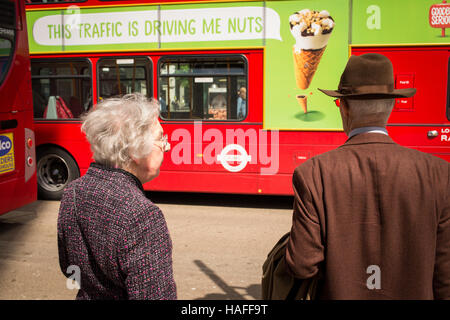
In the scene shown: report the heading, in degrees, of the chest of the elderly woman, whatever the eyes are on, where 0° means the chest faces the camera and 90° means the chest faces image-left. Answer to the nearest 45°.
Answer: approximately 225°

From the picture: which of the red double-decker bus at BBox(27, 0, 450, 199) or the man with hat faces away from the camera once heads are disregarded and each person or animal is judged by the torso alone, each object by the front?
the man with hat

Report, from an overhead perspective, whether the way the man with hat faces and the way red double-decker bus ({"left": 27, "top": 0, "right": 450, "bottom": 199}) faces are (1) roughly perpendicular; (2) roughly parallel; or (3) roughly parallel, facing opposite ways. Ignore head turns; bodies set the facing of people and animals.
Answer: roughly perpendicular

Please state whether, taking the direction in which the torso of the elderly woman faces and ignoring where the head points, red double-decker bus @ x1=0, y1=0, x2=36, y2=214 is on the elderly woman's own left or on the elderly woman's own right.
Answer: on the elderly woman's own left

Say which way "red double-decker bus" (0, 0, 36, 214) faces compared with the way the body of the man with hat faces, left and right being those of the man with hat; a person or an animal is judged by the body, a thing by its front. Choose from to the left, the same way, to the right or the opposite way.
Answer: to the left

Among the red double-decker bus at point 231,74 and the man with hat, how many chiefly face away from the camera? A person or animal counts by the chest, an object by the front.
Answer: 1

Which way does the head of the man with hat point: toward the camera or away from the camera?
away from the camera

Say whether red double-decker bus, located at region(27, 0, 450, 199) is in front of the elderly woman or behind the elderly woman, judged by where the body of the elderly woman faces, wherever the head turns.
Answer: in front

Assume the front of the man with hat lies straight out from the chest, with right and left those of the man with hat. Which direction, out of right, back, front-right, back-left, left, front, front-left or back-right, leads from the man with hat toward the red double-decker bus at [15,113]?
front-left

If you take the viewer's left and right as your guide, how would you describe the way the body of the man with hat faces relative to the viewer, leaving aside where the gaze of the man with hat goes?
facing away from the viewer

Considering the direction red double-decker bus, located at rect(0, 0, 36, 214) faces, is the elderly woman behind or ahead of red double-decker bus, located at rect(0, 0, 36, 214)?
behind
